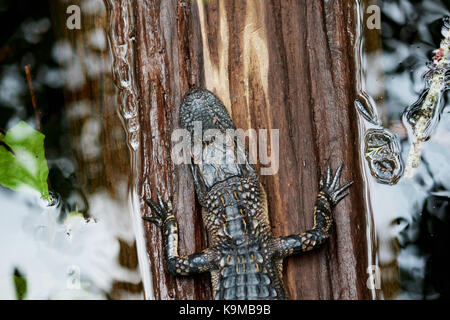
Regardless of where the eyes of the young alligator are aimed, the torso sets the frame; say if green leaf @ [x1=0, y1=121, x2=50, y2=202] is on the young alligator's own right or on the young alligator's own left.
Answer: on the young alligator's own left

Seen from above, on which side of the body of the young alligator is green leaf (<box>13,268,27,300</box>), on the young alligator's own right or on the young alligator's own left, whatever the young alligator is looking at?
on the young alligator's own left

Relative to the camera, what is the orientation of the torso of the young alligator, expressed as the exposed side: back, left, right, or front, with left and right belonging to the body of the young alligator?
back

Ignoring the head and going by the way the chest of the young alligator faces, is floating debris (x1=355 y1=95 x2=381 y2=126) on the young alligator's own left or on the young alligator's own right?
on the young alligator's own right
